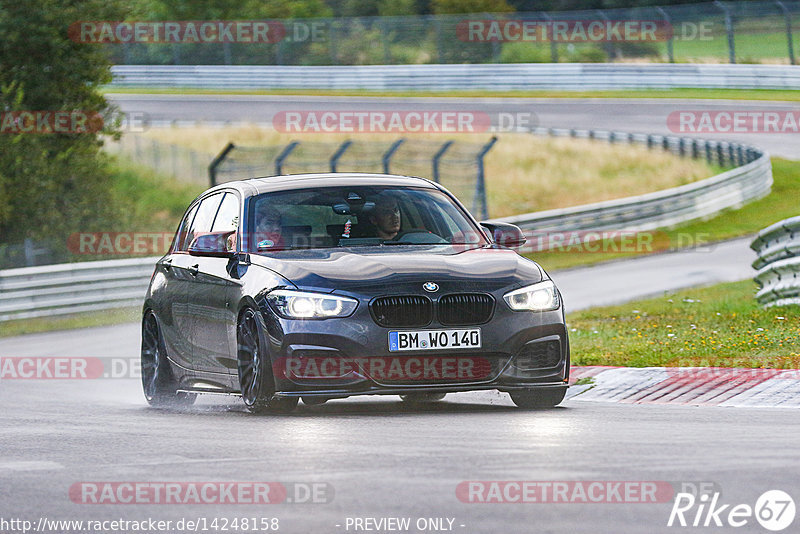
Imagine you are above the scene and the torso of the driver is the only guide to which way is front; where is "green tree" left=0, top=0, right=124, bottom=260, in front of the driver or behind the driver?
behind

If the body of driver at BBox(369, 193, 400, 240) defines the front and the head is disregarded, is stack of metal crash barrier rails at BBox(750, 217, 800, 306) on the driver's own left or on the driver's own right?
on the driver's own left

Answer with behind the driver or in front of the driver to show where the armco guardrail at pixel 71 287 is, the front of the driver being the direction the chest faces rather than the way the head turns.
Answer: behind

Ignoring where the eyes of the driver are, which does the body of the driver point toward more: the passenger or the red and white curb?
the red and white curb

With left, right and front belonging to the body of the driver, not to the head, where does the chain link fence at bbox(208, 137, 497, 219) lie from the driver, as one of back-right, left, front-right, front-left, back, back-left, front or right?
back-left

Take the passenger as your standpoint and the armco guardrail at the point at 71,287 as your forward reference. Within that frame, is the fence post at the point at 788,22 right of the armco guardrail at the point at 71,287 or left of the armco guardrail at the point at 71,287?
right

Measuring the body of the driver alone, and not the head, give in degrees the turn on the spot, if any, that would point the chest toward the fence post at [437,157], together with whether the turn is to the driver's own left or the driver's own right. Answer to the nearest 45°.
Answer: approximately 135° to the driver's own left

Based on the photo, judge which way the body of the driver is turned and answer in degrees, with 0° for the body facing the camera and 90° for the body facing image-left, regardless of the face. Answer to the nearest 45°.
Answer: approximately 315°

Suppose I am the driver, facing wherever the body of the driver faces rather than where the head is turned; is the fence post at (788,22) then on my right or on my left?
on my left
